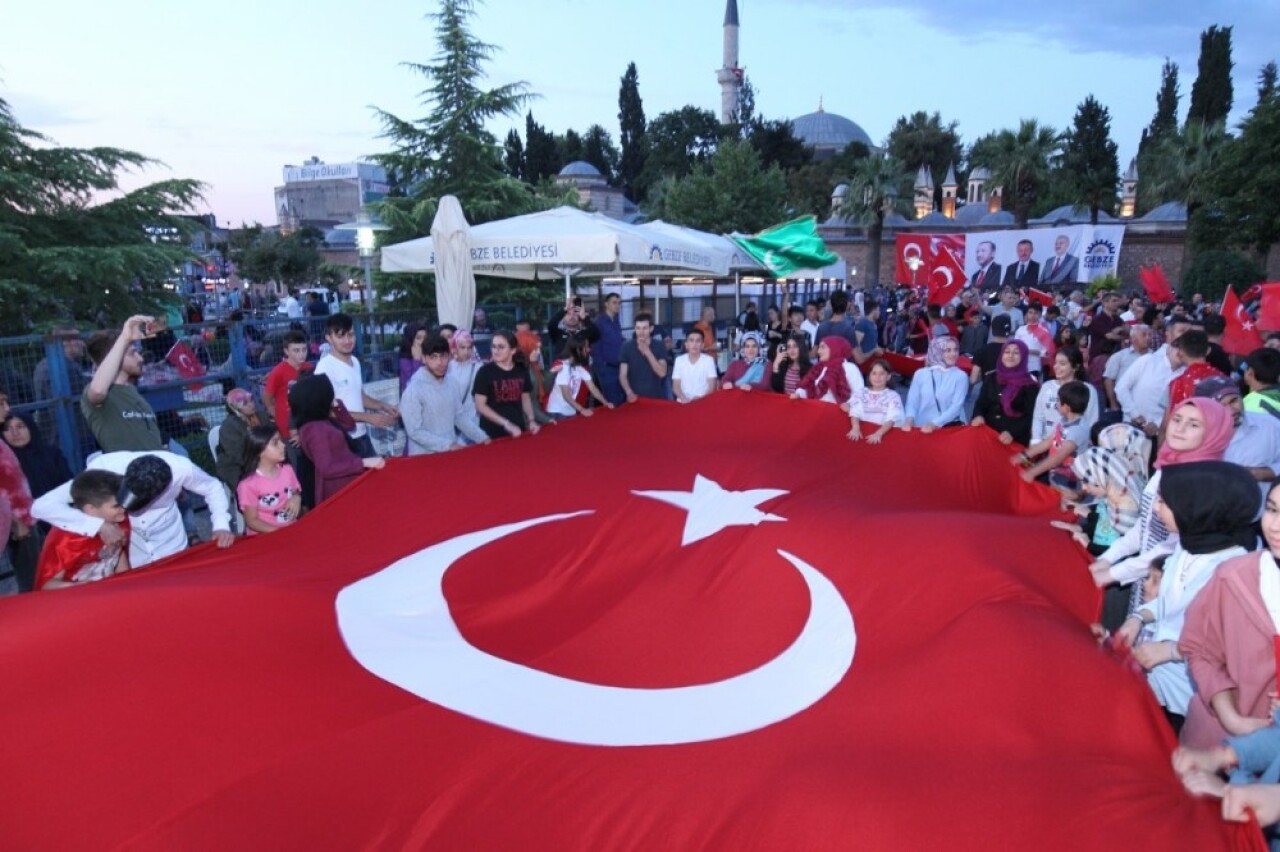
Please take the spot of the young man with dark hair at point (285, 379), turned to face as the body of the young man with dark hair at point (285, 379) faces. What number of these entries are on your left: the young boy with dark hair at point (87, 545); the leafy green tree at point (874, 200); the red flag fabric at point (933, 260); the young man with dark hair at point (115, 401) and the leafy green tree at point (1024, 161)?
3

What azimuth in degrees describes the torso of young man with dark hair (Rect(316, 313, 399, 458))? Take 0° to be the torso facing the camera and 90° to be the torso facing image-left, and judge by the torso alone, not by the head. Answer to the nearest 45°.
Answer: approximately 315°

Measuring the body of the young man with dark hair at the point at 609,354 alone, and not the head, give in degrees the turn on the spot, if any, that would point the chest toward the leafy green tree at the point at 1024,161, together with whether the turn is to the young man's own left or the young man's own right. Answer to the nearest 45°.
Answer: approximately 90° to the young man's own left

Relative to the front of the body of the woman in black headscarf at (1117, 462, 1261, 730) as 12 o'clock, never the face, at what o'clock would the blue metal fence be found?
The blue metal fence is roughly at 12 o'clock from the woman in black headscarf.

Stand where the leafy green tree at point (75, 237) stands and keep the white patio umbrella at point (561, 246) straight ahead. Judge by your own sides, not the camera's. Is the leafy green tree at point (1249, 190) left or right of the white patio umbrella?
left

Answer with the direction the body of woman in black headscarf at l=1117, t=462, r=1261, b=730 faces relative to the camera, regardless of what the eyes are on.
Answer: to the viewer's left

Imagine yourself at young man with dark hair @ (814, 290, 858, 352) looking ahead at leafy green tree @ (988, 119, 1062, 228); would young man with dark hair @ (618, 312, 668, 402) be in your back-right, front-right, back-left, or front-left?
back-left
